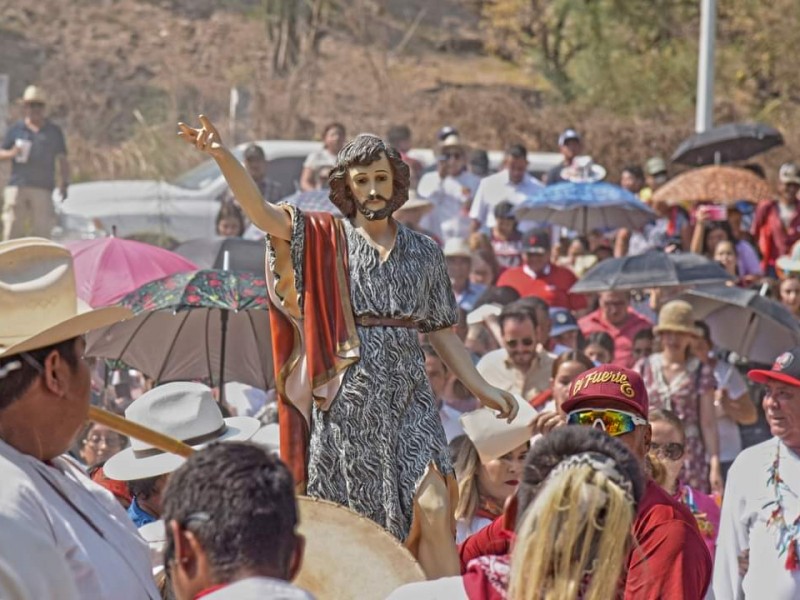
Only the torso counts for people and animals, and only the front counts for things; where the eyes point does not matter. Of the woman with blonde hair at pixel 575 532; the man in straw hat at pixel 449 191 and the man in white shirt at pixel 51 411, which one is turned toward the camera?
the man in straw hat

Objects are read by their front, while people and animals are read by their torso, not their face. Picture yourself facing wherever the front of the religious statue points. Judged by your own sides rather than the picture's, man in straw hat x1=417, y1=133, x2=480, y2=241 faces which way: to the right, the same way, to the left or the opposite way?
the same way

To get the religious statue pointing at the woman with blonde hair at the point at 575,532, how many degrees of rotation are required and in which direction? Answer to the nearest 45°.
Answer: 0° — it already faces them

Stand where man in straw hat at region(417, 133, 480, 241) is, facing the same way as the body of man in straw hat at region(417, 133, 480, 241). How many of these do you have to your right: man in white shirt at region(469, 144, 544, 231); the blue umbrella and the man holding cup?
1

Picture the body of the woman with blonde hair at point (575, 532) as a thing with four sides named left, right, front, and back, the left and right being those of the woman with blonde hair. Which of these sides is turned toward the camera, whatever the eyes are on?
back

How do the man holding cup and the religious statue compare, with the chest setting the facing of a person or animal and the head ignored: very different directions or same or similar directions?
same or similar directions

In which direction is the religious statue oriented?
toward the camera

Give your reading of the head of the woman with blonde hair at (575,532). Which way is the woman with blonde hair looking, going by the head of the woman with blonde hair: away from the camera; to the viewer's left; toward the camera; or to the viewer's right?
away from the camera

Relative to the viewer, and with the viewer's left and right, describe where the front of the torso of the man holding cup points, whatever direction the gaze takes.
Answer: facing the viewer

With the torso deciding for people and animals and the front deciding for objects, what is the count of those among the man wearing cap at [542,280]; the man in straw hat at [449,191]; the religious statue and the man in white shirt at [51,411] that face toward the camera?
3

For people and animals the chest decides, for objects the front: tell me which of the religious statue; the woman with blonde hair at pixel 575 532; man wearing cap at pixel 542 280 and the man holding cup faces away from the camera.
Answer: the woman with blonde hair

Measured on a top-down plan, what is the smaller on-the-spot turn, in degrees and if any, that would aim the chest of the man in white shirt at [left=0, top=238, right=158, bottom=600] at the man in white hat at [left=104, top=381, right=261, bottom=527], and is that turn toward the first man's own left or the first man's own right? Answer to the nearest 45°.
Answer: approximately 45° to the first man's own left

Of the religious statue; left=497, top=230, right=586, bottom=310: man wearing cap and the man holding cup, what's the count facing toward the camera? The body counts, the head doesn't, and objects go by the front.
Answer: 3

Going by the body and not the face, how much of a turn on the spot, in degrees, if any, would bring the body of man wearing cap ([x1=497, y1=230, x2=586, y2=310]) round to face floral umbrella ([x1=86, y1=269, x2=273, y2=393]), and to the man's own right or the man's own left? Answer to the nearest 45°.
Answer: approximately 45° to the man's own right

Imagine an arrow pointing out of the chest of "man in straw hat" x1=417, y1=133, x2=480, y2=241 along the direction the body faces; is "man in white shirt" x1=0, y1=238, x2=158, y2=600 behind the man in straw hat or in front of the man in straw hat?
in front

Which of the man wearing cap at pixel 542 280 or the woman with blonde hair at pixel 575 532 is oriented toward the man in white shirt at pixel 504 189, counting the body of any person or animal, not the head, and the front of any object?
the woman with blonde hair

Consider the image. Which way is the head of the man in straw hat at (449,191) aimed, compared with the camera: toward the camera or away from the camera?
toward the camera

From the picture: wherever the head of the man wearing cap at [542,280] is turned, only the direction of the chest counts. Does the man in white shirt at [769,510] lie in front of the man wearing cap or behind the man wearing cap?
in front

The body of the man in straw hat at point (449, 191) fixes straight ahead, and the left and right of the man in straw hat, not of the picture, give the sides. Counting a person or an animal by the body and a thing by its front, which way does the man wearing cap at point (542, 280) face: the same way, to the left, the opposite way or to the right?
the same way
